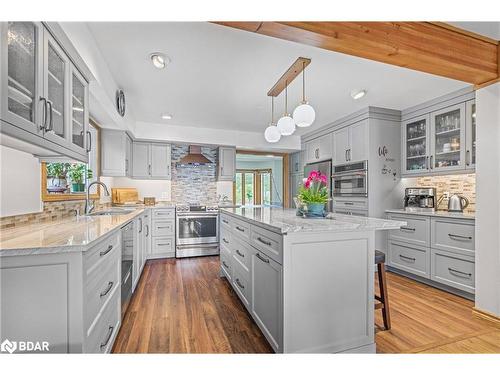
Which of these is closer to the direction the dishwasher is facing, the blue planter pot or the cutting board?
the blue planter pot

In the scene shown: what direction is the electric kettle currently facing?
to the viewer's left

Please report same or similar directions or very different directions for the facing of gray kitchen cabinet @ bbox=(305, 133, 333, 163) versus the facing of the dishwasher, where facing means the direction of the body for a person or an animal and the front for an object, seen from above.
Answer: very different directions

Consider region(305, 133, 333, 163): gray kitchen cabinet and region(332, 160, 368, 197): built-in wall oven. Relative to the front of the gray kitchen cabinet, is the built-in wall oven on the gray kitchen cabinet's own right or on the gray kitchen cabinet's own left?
on the gray kitchen cabinet's own left

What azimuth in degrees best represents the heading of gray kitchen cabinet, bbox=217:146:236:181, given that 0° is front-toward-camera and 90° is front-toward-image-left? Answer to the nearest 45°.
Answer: approximately 0°

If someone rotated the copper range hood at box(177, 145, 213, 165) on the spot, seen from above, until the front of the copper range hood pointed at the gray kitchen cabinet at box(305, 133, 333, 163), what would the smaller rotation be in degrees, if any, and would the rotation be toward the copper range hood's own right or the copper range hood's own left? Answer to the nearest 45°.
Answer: approximately 90° to the copper range hood's own left

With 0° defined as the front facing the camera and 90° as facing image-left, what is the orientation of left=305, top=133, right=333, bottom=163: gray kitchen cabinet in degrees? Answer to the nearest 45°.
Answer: approximately 45°

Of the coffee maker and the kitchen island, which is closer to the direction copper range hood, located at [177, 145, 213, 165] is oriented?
the kitchen island
